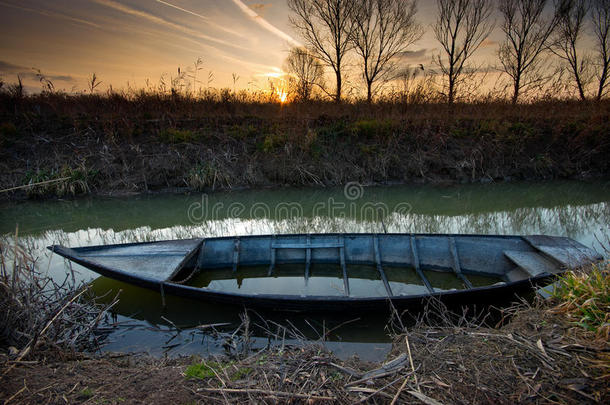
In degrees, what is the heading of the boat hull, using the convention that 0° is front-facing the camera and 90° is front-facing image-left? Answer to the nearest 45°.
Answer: approximately 90°

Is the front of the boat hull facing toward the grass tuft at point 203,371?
no
